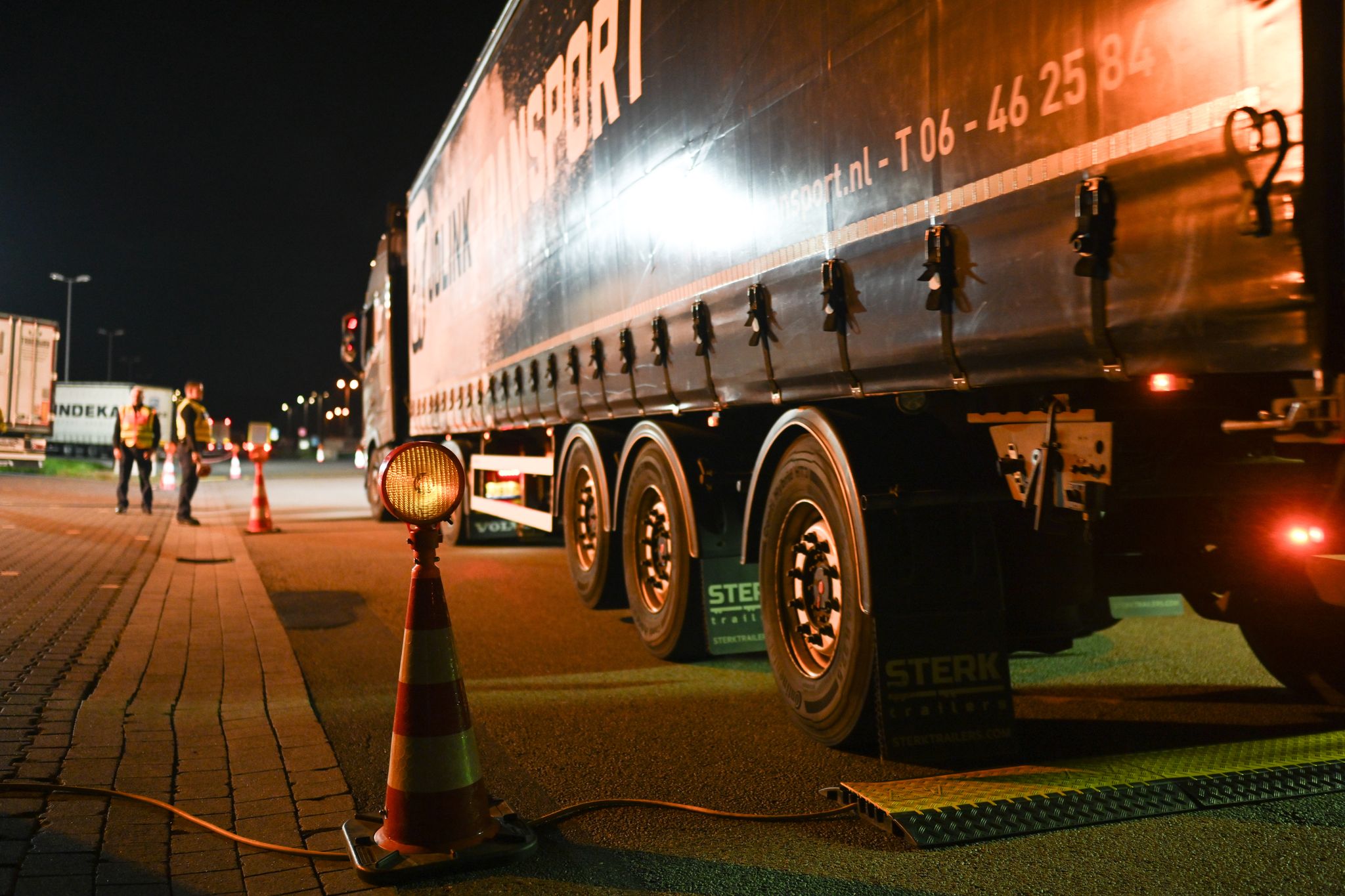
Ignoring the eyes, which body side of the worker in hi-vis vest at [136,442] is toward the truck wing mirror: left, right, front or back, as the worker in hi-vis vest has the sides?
left

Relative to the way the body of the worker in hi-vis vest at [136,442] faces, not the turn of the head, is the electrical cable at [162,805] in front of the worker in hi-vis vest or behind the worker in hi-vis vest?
in front

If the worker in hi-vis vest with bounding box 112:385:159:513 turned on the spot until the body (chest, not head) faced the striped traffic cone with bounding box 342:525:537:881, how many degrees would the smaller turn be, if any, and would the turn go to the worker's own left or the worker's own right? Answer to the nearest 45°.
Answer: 0° — they already face it

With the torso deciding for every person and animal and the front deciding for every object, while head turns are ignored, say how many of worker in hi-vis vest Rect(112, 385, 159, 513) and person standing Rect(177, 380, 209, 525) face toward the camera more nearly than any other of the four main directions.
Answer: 1

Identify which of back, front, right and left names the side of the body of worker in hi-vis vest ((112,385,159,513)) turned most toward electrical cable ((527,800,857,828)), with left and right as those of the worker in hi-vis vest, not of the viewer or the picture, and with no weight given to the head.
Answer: front

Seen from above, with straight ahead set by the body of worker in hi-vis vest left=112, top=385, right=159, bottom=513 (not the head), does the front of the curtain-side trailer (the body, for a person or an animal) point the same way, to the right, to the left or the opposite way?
the opposite way

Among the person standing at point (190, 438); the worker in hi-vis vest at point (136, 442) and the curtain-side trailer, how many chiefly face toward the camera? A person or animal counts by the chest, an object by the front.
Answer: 1

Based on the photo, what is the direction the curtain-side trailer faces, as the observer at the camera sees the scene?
facing away from the viewer and to the left of the viewer

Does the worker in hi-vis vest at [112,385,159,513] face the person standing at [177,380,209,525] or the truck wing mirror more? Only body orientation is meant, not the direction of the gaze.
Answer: the person standing

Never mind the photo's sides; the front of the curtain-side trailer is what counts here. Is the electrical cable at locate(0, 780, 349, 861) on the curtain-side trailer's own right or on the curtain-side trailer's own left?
on the curtain-side trailer's own left

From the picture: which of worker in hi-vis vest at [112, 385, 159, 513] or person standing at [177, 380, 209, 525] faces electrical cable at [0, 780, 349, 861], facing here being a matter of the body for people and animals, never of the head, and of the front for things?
the worker in hi-vis vest

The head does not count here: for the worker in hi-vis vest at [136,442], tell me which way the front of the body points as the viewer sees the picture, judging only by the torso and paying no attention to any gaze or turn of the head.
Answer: toward the camera
